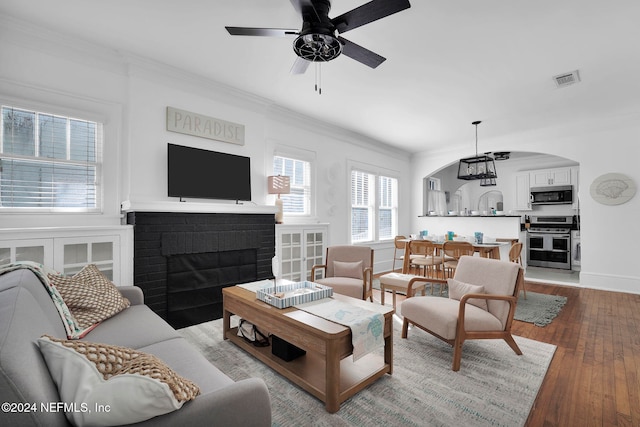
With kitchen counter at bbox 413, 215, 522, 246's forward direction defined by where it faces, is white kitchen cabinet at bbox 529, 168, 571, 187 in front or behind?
behind

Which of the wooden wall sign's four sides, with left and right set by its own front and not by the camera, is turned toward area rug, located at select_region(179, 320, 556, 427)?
front

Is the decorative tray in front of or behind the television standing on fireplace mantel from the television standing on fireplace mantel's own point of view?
in front

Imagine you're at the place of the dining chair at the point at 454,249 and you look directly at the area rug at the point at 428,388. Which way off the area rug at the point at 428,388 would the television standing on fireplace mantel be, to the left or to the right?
right

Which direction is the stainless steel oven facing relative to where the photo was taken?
toward the camera

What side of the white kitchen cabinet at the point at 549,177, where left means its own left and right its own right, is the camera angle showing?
front

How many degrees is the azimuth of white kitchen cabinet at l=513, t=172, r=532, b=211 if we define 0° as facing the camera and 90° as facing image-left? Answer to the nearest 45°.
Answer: approximately 0°
